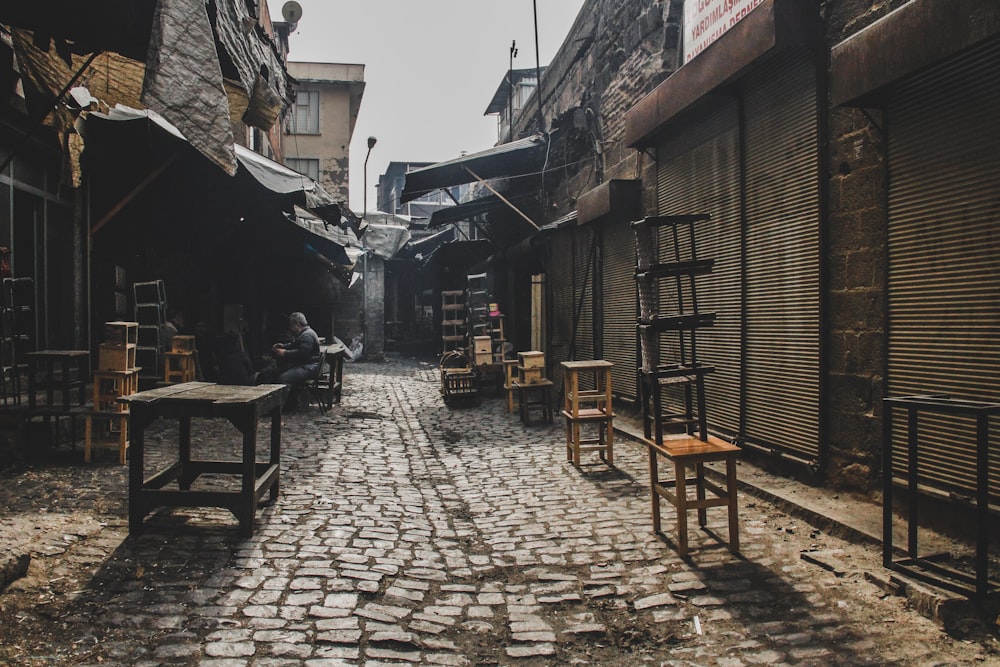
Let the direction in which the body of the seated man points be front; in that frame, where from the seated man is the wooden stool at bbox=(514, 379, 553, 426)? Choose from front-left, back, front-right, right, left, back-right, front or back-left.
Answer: back-left

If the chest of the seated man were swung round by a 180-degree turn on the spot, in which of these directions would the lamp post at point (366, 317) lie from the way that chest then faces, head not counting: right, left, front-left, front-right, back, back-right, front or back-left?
left

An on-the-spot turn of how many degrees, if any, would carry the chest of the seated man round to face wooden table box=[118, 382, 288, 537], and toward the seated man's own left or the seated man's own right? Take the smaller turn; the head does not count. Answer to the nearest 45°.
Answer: approximately 90° to the seated man's own left

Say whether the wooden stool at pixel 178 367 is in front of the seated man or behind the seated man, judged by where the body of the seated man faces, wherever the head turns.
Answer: in front

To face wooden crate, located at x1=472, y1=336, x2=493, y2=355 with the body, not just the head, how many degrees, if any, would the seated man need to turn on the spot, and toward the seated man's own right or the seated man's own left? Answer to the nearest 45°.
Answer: approximately 180°

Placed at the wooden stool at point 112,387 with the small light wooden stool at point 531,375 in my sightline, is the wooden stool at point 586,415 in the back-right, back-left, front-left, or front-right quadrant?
front-right

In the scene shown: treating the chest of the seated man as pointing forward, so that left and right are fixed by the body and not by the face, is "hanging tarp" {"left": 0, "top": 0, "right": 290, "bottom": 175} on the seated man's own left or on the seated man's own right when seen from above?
on the seated man's own left

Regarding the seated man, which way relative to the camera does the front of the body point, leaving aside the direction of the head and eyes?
to the viewer's left

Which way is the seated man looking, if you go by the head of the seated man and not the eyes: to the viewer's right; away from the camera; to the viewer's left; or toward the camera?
to the viewer's left
